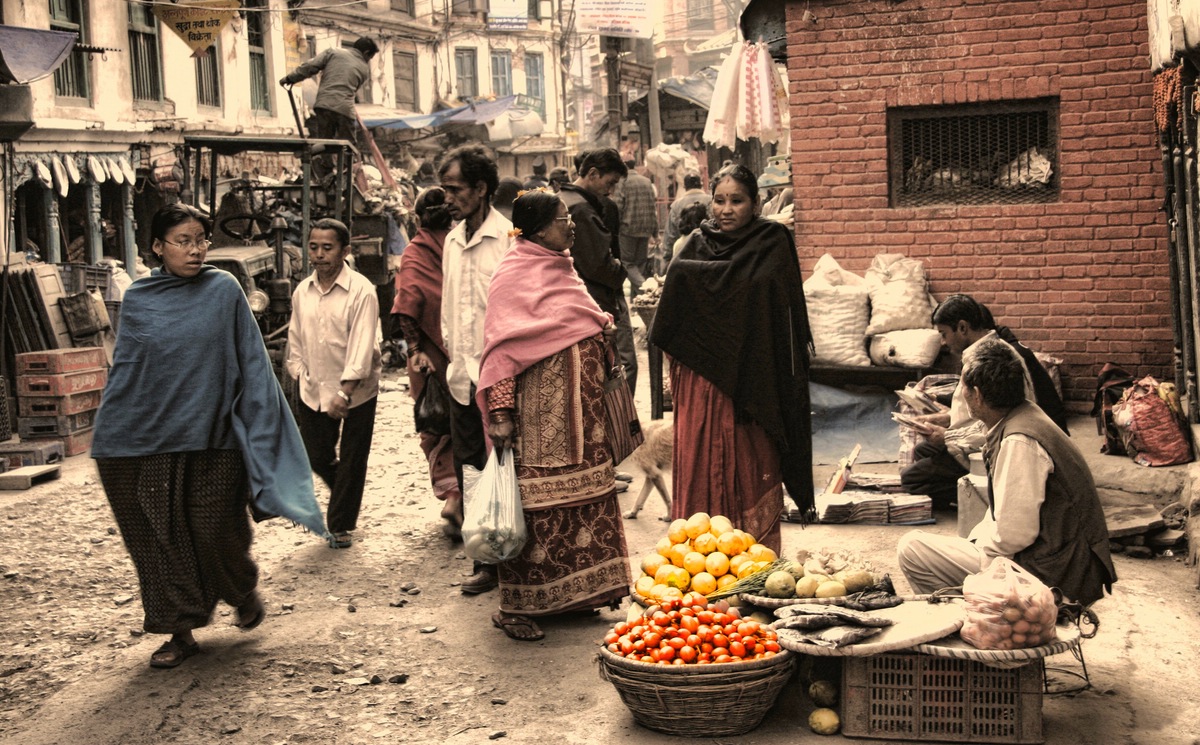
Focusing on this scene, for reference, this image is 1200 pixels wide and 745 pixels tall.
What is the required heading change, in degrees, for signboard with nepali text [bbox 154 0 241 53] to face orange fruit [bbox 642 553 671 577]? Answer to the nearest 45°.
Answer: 0° — it already faces it

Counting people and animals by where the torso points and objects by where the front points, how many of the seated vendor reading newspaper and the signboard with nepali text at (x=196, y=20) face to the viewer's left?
1

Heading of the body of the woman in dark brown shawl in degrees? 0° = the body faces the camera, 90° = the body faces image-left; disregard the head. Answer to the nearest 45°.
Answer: approximately 45°

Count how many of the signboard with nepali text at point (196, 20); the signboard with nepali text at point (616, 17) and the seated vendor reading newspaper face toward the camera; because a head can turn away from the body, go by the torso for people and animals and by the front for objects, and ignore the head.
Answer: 2

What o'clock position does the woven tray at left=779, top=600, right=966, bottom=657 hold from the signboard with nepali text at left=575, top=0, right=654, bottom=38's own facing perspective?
The woven tray is roughly at 12 o'clock from the signboard with nepali text.

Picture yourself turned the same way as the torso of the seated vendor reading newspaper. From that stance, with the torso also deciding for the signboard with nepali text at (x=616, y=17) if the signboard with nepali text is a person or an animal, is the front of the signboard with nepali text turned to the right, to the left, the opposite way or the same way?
to the left

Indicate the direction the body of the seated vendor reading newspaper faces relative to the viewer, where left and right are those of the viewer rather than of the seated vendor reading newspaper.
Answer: facing to the left of the viewer

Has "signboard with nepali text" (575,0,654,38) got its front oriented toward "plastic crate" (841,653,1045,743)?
yes

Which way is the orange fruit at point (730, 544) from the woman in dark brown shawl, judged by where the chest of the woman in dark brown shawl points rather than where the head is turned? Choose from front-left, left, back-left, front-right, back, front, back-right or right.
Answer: front-left

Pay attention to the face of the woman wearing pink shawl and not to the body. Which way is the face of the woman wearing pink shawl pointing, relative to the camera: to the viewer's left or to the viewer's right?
to the viewer's right

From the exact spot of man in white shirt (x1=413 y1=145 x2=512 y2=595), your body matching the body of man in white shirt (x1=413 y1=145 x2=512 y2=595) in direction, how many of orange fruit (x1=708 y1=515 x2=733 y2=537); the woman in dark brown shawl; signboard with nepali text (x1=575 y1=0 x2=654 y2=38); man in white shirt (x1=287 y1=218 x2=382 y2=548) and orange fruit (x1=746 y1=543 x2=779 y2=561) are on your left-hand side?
3
